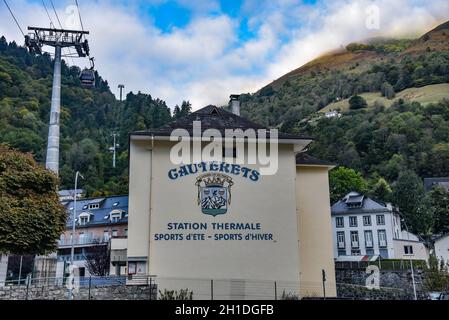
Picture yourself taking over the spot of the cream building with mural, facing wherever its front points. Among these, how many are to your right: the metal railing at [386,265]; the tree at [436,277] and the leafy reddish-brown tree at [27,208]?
1

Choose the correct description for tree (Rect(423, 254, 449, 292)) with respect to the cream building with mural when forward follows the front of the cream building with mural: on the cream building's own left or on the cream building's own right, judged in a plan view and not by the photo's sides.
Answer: on the cream building's own left

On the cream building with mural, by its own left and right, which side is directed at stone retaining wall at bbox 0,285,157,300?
right

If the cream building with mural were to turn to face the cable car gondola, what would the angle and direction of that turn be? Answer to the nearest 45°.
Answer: approximately 135° to its right

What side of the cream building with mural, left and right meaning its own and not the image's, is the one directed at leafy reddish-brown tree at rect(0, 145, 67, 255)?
right

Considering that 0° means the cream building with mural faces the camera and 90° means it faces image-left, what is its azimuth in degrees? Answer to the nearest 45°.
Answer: approximately 0°

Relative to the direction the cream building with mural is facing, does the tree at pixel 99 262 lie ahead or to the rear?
to the rear
